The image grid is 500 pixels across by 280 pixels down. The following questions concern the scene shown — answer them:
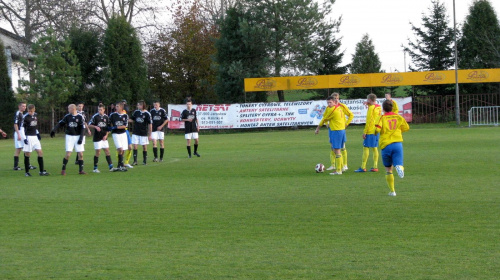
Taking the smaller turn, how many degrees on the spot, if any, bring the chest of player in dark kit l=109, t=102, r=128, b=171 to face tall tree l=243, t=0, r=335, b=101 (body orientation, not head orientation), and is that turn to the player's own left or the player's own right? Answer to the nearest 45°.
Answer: approximately 90° to the player's own left

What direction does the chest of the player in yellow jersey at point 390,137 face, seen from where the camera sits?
away from the camera

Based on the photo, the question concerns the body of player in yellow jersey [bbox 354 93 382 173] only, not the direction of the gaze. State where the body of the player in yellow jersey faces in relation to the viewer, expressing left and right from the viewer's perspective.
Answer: facing to the left of the viewer

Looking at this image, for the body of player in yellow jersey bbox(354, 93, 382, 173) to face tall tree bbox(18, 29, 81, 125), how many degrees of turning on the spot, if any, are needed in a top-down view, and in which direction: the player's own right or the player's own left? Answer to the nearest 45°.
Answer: approximately 45° to the player's own right

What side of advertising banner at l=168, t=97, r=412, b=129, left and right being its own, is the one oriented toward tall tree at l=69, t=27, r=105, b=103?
right

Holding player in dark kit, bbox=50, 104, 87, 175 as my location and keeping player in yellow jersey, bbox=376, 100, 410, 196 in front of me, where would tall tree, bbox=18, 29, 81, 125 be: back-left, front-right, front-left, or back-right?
back-left

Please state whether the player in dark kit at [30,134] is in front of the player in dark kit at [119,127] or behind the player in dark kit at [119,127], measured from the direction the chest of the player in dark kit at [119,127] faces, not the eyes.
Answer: behind

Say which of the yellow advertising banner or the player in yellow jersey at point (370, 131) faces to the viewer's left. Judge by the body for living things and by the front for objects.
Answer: the player in yellow jersey

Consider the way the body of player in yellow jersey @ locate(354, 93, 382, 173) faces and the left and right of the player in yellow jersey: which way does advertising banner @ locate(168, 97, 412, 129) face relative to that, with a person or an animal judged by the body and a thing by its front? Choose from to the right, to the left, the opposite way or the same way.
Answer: to the left

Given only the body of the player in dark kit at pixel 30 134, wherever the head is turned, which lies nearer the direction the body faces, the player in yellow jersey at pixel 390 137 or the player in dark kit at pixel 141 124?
the player in yellow jersey

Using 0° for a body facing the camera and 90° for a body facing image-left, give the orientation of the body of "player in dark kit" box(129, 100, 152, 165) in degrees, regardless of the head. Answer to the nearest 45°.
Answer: approximately 0°

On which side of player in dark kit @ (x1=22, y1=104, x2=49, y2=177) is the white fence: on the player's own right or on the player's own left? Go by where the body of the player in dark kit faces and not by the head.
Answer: on the player's own left

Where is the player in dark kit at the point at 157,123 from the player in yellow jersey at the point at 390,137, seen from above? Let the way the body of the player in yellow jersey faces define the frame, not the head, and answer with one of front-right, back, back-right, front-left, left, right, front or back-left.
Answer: front-left

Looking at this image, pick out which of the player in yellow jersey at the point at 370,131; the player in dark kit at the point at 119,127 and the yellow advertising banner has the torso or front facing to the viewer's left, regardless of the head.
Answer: the player in yellow jersey

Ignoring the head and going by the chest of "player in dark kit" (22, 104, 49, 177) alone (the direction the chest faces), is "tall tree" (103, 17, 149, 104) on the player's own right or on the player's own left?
on the player's own left

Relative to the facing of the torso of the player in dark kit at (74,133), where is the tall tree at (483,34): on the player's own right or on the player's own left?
on the player's own left
